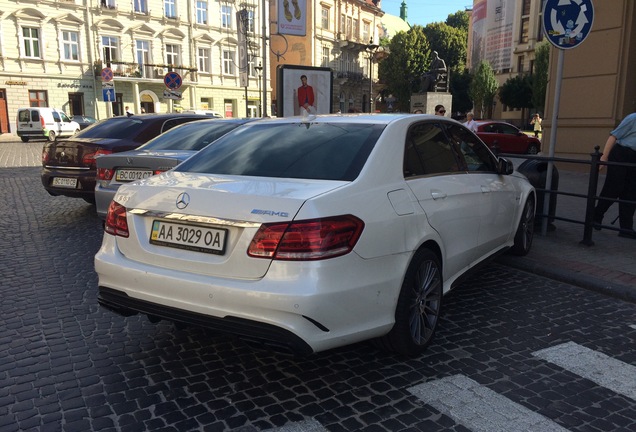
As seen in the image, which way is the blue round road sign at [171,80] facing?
toward the camera

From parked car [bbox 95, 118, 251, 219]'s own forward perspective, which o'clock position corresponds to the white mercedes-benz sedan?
The white mercedes-benz sedan is roughly at 4 o'clock from the parked car.

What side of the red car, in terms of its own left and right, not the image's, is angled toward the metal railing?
right

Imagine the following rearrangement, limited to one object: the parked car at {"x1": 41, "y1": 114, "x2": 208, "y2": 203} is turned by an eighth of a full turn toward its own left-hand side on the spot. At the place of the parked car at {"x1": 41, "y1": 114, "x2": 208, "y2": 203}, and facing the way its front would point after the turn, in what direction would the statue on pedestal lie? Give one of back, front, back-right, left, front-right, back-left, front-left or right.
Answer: front-right

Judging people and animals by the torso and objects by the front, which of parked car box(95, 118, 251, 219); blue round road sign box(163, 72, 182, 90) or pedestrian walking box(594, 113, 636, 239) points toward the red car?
the parked car

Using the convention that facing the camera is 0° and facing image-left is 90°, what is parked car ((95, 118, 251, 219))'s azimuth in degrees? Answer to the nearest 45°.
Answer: approximately 225°

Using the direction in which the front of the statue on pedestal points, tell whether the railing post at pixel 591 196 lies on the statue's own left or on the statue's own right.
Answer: on the statue's own left

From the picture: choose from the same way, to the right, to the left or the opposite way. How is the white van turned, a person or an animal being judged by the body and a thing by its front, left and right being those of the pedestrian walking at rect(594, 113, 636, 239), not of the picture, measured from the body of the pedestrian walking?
to the left

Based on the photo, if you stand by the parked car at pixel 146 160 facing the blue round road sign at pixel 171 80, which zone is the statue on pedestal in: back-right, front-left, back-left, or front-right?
front-right

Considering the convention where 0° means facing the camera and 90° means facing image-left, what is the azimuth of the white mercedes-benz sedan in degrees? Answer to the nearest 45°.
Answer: approximately 225°

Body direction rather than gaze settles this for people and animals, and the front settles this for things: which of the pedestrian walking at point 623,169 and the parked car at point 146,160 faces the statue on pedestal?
the parked car

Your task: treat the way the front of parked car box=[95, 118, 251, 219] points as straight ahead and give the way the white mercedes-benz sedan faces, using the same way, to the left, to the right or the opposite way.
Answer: the same way

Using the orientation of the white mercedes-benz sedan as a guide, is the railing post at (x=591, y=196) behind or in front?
in front

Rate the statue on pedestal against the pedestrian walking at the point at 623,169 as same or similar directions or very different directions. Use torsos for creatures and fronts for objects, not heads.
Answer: very different directions
